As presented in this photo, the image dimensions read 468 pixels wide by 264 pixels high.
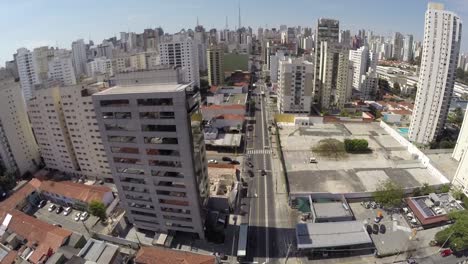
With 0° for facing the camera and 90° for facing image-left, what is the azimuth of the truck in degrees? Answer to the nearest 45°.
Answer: approximately 0°

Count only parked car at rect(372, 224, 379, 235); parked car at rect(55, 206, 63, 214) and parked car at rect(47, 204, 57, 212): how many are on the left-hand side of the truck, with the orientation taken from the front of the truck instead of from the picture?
1

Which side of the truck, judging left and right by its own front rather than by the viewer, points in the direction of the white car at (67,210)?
right

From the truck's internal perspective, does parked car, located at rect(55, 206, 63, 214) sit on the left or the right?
on its right

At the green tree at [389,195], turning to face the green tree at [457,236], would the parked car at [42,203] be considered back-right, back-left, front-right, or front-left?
back-right

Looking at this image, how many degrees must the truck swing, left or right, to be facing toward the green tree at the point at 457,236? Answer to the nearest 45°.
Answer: approximately 90° to its left

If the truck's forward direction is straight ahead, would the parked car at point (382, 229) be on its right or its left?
on its left

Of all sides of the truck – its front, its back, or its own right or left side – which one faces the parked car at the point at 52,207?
right

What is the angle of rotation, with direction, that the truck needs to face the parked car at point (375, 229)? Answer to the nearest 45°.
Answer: approximately 90° to its left

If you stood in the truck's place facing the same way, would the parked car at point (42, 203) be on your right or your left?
on your right
